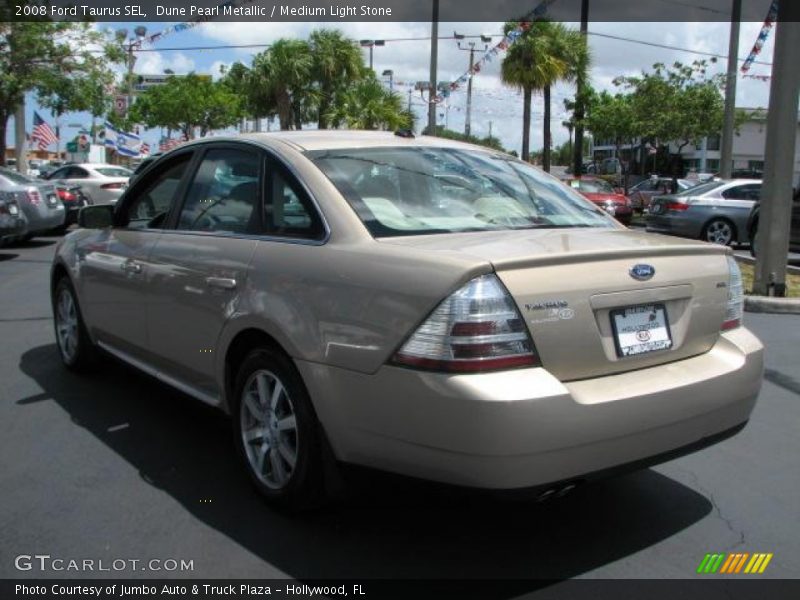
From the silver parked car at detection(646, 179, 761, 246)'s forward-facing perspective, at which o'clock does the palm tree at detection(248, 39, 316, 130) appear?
The palm tree is roughly at 9 o'clock from the silver parked car.

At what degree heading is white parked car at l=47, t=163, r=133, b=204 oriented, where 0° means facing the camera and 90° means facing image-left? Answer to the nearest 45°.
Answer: approximately 135°

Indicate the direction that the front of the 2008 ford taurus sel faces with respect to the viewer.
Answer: facing away from the viewer and to the left of the viewer

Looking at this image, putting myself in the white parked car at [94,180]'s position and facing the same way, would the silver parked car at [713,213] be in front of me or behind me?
behind

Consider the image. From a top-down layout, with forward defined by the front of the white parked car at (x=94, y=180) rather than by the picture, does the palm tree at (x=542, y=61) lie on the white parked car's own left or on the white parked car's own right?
on the white parked car's own right

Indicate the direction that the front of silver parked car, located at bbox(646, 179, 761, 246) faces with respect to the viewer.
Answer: facing away from the viewer and to the right of the viewer

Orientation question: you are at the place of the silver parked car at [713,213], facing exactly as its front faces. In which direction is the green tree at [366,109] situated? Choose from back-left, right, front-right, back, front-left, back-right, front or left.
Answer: left

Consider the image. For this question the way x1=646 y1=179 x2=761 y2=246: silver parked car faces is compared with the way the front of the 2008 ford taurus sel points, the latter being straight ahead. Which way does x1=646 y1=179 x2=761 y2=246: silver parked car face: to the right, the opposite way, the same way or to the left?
to the right

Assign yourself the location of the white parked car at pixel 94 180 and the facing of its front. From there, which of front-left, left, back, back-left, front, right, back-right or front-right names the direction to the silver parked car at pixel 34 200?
back-left

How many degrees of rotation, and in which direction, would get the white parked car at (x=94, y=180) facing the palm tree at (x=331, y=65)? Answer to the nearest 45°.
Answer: approximately 90° to its right

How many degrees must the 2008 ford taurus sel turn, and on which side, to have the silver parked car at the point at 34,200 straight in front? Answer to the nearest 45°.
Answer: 0° — it already faces it
